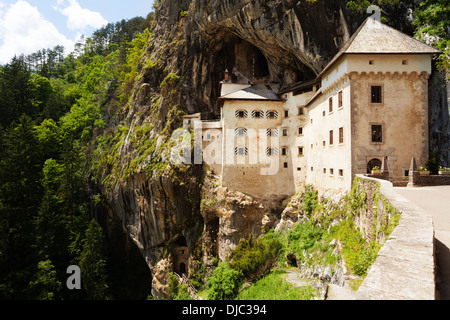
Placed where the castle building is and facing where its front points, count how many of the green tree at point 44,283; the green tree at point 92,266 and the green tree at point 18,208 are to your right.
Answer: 3

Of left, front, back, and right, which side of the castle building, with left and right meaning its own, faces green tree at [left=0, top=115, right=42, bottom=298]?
right

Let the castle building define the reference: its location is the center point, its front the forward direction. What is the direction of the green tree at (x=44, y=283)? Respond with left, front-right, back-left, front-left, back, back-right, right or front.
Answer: right

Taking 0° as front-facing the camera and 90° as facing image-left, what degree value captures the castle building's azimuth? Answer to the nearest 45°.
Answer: approximately 0°

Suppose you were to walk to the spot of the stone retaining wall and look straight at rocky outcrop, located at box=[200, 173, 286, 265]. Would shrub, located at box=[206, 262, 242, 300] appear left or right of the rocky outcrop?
left

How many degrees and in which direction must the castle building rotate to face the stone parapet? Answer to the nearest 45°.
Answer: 0° — it already faces it

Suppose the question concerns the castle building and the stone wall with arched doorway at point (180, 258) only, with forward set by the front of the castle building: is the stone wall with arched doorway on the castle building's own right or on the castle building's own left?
on the castle building's own right

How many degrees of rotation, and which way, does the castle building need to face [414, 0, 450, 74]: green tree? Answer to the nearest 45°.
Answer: approximately 90° to its left
